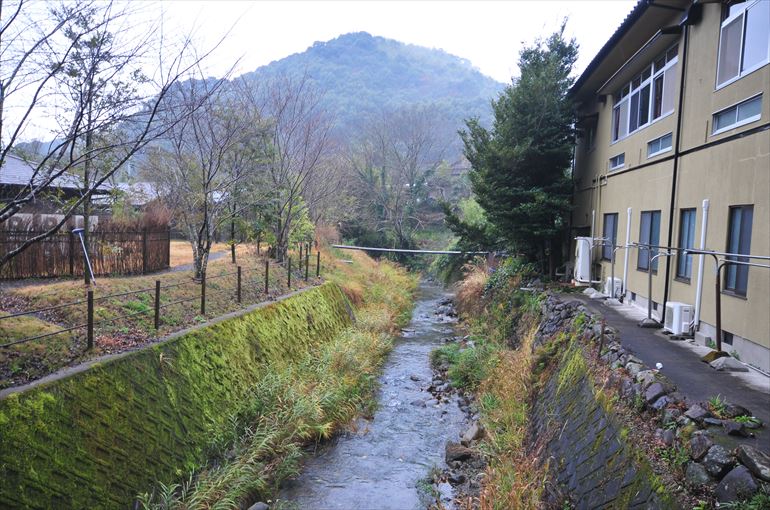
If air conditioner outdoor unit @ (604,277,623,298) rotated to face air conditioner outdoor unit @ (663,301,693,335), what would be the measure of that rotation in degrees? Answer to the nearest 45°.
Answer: approximately 45° to its left

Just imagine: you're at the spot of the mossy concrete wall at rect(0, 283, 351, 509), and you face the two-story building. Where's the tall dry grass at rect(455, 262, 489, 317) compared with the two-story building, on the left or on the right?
left

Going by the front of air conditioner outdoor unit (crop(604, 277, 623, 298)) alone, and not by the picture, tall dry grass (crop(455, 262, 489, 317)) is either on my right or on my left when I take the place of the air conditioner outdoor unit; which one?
on my right

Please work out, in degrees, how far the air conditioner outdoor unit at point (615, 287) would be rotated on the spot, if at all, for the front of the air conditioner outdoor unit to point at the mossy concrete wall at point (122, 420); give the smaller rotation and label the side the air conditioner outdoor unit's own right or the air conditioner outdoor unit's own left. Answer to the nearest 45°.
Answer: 0° — it already faces it

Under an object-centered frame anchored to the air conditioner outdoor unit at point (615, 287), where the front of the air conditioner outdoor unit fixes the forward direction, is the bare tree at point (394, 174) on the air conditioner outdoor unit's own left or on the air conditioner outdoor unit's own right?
on the air conditioner outdoor unit's own right

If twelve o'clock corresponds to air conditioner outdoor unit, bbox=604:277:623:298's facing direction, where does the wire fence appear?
The wire fence is roughly at 12 o'clock from the air conditioner outdoor unit.

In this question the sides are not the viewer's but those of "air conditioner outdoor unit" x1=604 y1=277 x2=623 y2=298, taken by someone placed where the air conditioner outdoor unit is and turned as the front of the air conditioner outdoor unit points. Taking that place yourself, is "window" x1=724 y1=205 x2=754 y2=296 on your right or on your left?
on your left

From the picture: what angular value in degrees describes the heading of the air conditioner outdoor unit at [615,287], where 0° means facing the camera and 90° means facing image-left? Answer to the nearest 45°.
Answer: approximately 45°

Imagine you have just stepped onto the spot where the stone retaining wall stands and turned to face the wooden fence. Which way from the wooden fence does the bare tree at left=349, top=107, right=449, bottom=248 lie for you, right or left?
right
